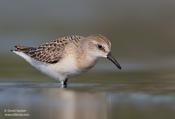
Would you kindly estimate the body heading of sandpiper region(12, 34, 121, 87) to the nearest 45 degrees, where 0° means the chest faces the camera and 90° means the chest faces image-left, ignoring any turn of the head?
approximately 270°
